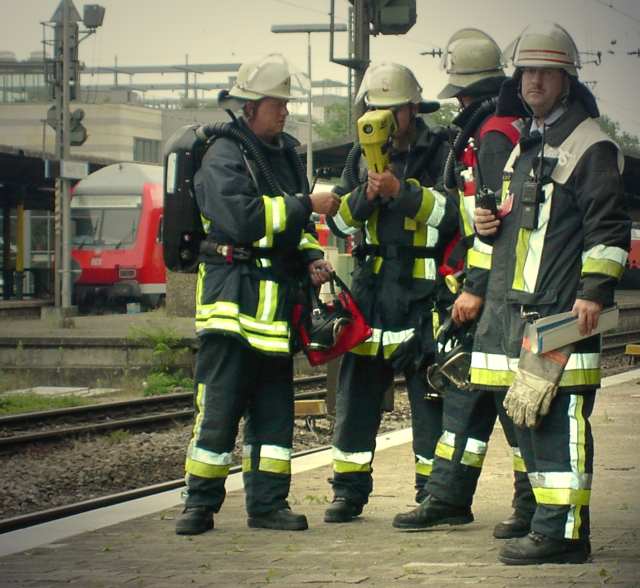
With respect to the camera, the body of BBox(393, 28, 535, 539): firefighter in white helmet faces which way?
to the viewer's left

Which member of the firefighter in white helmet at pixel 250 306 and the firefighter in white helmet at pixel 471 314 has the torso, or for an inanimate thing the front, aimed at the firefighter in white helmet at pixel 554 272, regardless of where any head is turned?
the firefighter in white helmet at pixel 250 306

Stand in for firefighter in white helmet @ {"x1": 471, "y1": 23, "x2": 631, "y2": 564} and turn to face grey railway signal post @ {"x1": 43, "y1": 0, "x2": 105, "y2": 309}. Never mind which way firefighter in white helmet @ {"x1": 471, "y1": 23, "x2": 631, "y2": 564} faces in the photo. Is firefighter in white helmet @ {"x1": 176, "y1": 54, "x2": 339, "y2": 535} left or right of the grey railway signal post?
left

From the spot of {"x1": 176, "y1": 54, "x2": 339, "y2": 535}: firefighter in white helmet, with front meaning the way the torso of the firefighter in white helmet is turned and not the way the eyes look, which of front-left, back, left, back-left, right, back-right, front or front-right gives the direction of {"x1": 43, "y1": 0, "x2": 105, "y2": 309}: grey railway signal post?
back-left

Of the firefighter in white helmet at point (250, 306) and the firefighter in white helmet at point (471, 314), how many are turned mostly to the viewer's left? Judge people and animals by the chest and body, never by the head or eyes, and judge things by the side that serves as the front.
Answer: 1

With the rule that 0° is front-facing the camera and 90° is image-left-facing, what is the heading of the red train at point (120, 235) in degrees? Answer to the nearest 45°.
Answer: approximately 45°

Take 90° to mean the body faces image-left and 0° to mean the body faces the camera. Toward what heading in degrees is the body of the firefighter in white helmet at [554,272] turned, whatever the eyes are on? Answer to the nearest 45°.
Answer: approximately 45°

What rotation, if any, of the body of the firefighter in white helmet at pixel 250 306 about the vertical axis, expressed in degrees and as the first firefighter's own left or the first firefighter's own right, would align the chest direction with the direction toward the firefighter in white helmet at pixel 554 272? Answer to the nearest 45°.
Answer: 0° — they already face them

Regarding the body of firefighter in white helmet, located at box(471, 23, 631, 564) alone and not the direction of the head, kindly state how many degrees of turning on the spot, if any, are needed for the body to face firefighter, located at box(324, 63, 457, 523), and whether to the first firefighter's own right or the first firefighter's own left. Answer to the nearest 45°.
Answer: approximately 90° to the first firefighter's own right
